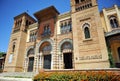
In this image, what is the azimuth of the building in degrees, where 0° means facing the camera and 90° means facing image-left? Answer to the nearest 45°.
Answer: approximately 45°
